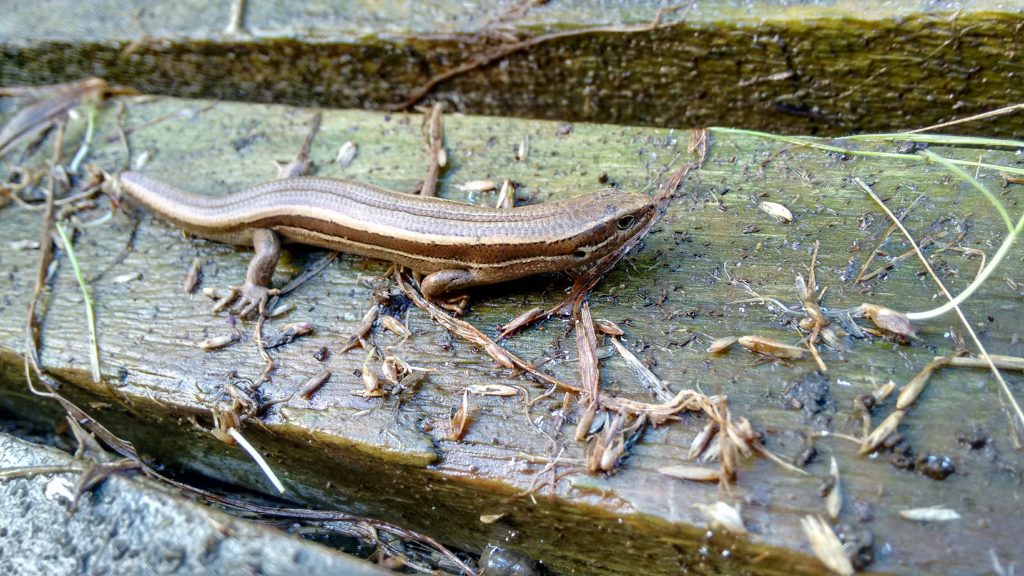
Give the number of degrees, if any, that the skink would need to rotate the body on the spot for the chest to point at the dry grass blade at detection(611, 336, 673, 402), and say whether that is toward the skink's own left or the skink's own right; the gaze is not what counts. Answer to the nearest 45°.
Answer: approximately 45° to the skink's own right

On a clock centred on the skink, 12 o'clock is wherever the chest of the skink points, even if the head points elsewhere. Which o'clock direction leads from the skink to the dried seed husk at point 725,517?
The dried seed husk is roughly at 2 o'clock from the skink.

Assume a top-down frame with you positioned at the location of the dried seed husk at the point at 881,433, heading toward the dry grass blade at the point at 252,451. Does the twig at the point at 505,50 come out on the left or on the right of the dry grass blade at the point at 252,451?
right

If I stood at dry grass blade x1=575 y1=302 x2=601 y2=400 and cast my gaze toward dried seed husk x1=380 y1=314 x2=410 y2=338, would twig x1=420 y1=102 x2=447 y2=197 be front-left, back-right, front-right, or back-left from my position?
front-right

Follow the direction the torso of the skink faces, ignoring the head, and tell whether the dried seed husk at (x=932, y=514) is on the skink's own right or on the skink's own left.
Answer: on the skink's own right

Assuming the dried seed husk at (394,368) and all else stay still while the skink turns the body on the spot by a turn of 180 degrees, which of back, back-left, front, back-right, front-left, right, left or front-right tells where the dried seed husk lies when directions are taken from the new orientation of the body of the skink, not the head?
left

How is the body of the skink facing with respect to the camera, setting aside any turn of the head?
to the viewer's right

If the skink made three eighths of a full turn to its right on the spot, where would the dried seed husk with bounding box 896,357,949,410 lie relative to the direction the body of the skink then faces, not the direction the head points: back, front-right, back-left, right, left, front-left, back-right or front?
left

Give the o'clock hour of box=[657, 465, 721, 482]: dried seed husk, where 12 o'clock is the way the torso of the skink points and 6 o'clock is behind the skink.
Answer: The dried seed husk is roughly at 2 o'clock from the skink.

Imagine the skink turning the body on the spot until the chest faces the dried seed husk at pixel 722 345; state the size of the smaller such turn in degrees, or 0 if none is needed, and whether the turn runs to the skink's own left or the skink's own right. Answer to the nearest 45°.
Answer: approximately 45° to the skink's own right

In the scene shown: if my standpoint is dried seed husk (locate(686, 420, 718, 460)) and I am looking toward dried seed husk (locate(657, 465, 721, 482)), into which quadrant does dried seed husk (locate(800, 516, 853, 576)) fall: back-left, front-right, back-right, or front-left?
front-left

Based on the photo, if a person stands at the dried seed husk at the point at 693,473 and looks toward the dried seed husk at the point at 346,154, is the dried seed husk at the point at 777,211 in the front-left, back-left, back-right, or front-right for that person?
front-right

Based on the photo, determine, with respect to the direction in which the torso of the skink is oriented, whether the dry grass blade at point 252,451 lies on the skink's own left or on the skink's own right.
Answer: on the skink's own right

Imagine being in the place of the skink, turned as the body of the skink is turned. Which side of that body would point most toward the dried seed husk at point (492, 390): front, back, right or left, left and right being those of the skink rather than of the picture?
right
